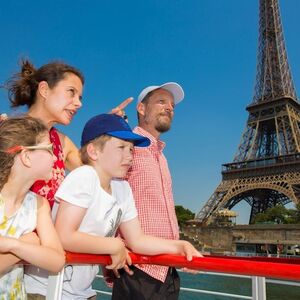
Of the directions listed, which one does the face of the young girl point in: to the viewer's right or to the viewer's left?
to the viewer's right

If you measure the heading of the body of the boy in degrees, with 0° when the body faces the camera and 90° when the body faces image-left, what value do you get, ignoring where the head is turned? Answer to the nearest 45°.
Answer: approximately 315°

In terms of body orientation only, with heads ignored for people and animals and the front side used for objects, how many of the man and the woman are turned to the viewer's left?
0

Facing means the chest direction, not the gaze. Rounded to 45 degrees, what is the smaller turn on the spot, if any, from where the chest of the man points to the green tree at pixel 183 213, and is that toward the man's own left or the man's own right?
approximately 135° to the man's own left

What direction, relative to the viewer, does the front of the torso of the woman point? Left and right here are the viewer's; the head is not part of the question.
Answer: facing the viewer and to the right of the viewer

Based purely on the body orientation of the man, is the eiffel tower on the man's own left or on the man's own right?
on the man's own left

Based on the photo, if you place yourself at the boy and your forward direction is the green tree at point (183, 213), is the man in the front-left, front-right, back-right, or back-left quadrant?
front-right

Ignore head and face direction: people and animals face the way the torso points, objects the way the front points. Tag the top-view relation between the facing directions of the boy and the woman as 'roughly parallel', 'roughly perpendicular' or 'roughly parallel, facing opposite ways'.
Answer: roughly parallel

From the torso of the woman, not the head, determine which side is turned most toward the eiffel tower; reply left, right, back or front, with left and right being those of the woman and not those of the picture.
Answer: left

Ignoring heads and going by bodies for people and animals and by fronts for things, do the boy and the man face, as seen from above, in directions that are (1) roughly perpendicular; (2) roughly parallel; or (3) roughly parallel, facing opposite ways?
roughly parallel
